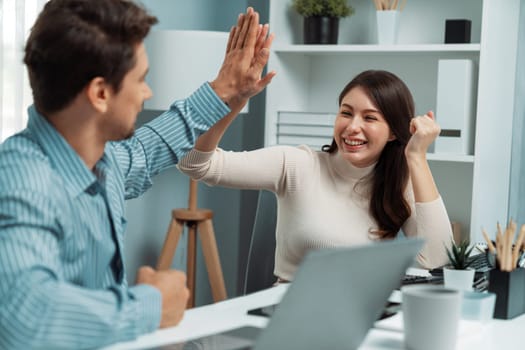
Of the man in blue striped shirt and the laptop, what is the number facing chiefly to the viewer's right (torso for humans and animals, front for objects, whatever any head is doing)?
1

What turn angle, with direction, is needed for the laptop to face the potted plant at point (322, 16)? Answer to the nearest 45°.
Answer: approximately 45° to its right

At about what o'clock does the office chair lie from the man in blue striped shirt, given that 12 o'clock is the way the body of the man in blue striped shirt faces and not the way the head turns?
The office chair is roughly at 10 o'clock from the man in blue striped shirt.

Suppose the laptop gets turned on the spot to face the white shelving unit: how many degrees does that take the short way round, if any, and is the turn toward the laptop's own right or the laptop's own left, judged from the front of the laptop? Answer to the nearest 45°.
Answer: approximately 45° to the laptop's own right

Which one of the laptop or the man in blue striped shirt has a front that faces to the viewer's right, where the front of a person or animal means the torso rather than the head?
the man in blue striped shirt

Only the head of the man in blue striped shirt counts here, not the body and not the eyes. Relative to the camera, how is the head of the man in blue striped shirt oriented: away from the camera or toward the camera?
away from the camera

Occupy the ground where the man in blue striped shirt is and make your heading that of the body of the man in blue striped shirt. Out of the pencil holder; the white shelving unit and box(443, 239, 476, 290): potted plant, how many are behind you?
0

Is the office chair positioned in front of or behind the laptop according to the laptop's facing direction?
in front

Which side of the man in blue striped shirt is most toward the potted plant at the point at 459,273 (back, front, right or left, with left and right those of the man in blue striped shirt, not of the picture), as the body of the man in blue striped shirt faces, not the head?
front

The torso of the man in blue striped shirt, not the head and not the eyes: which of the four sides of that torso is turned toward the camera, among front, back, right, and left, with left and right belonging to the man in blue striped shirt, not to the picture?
right
